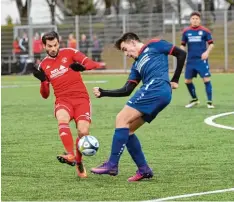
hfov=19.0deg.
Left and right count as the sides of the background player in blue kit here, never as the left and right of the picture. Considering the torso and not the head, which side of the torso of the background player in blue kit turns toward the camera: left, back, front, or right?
front

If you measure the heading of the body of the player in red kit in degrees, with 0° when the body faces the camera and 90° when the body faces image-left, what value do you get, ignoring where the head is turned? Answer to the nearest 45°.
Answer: approximately 0°

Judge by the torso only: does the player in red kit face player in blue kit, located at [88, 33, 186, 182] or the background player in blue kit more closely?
the player in blue kit

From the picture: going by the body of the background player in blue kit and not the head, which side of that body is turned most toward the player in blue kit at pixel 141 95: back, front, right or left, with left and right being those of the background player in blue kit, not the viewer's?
front

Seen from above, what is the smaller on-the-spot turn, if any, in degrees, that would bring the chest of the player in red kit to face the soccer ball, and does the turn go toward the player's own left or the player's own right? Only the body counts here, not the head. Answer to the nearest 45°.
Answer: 0° — they already face it

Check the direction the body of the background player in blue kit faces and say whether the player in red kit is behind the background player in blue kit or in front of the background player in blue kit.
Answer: in front

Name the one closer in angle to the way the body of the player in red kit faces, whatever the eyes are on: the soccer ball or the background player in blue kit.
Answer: the soccer ball

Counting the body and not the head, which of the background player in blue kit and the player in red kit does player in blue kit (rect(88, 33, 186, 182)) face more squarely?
the player in red kit

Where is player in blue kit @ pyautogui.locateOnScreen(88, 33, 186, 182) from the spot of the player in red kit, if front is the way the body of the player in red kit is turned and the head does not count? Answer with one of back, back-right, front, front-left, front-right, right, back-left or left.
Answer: front-left

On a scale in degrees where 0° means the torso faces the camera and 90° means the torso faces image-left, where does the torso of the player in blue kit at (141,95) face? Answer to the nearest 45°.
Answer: approximately 45°
